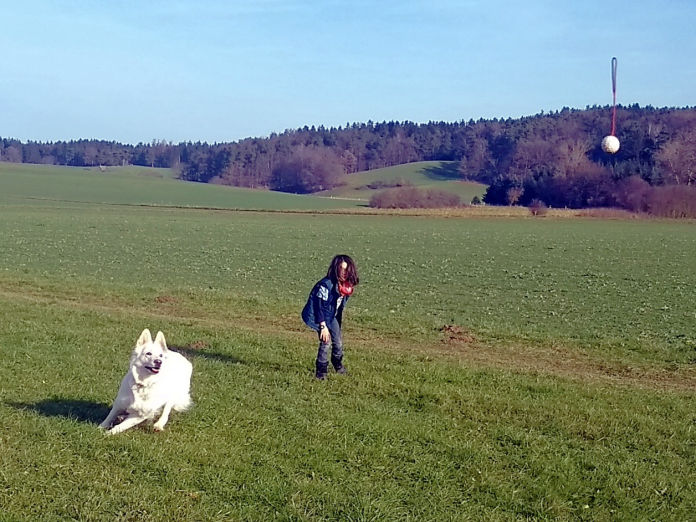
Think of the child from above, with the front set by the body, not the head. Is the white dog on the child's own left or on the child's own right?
on the child's own right

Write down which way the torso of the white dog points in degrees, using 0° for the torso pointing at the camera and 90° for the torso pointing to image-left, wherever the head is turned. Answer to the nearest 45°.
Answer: approximately 45°

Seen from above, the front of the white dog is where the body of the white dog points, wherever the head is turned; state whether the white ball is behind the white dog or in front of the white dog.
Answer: behind

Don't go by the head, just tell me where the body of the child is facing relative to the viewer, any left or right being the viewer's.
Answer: facing the viewer and to the right of the viewer

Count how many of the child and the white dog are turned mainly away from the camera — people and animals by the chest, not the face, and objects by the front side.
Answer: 0

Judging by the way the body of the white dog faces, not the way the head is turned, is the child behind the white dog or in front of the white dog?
behind
